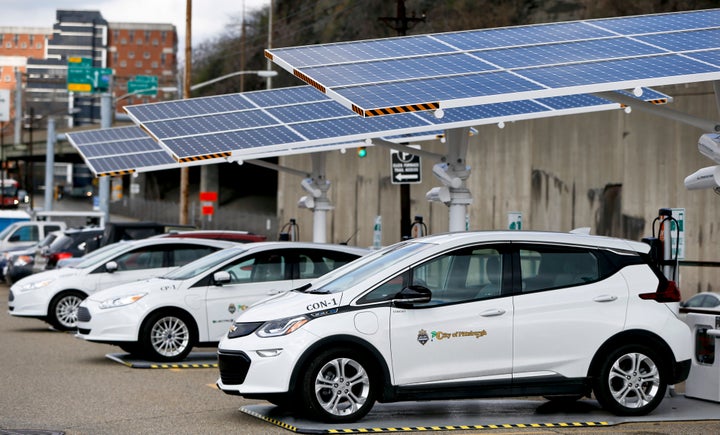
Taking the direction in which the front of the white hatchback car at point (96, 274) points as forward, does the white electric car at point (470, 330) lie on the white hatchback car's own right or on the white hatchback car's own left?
on the white hatchback car's own left

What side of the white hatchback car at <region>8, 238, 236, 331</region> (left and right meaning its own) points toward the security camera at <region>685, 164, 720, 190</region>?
left

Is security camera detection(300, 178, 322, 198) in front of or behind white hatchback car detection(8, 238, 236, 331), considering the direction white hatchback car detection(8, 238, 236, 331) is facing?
behind

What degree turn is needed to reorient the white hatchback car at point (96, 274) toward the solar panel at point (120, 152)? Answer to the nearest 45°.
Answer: approximately 135° to its right

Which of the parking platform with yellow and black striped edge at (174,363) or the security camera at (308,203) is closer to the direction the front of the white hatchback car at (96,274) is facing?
the parking platform with yellow and black striped edge

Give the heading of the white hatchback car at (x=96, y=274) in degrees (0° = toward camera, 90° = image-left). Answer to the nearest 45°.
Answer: approximately 45°

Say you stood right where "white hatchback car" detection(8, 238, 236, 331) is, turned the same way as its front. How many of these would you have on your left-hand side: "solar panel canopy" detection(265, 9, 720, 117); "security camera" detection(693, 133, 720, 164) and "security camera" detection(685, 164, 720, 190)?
3

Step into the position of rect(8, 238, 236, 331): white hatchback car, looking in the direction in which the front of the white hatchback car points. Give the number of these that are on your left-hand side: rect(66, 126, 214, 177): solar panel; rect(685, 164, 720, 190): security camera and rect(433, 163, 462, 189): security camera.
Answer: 2

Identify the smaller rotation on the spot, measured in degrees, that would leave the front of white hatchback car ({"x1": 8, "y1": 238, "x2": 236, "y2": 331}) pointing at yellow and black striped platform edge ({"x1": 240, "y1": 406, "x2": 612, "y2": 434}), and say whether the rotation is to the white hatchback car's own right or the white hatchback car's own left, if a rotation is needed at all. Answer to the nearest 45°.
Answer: approximately 45° to the white hatchback car's own left

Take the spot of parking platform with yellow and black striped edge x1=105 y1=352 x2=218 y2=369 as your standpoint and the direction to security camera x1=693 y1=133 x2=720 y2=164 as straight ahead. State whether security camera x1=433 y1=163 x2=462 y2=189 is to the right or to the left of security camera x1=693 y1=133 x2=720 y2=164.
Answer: left
